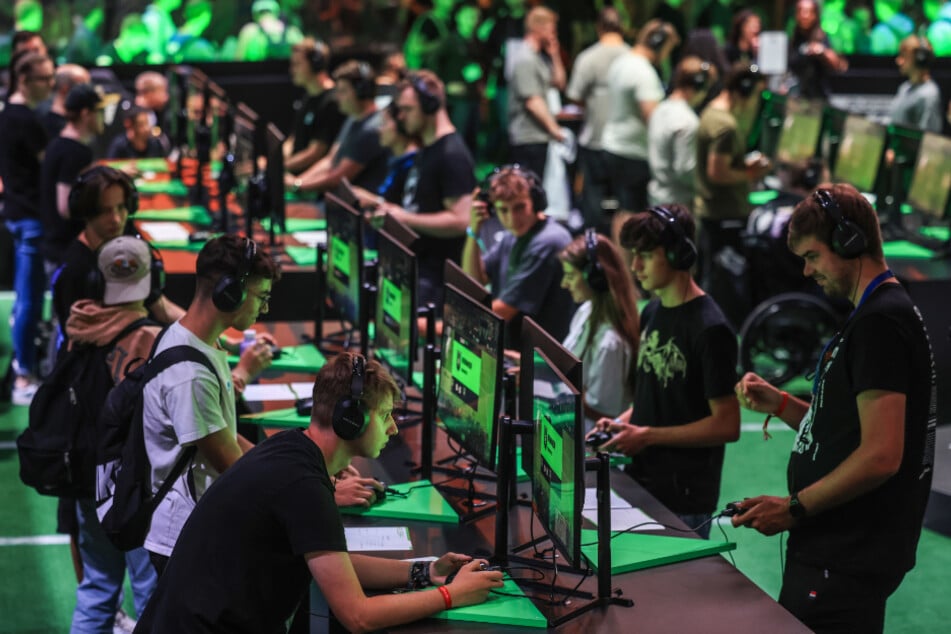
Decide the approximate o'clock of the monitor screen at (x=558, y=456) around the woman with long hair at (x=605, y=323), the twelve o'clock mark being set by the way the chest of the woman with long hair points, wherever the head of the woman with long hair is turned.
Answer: The monitor screen is roughly at 9 o'clock from the woman with long hair.

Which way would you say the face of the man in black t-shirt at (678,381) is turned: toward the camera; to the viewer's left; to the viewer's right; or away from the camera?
to the viewer's left

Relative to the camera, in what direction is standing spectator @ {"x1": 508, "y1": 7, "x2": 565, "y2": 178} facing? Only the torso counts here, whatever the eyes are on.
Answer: to the viewer's right

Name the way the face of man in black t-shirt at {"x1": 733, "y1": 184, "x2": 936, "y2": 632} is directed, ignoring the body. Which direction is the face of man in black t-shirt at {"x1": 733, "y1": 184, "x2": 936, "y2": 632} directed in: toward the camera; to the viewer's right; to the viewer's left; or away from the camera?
to the viewer's left

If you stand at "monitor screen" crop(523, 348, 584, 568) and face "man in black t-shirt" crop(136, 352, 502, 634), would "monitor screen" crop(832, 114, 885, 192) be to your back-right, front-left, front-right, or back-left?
back-right

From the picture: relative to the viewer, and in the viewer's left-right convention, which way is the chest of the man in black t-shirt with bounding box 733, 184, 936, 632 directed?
facing to the left of the viewer

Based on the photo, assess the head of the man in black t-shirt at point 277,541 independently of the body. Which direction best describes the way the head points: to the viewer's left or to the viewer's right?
to the viewer's right

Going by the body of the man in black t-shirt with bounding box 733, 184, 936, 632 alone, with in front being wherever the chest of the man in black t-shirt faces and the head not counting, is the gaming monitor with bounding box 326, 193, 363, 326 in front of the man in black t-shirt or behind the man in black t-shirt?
in front

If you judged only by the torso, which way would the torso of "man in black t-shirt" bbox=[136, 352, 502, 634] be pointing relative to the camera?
to the viewer's right

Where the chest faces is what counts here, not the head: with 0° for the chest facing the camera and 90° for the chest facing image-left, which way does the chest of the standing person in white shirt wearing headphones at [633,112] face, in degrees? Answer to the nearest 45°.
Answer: approximately 225°

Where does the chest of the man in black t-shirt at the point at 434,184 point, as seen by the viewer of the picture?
to the viewer's left
